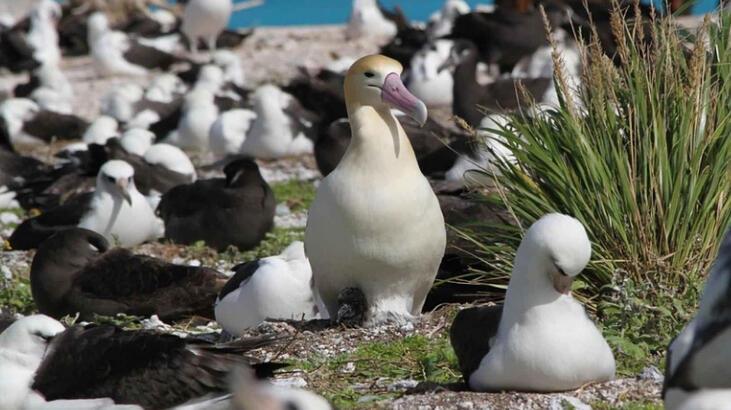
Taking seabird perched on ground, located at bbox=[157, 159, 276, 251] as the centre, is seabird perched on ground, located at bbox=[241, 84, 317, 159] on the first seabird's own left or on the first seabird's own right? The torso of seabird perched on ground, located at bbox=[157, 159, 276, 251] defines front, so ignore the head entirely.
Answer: on the first seabird's own left

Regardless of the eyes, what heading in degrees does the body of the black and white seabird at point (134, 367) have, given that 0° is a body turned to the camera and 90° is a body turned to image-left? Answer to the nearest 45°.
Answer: approximately 90°

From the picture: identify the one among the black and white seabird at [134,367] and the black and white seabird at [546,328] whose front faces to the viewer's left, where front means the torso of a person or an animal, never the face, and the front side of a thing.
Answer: the black and white seabird at [134,367]

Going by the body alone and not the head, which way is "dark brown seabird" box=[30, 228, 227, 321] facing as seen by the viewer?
to the viewer's left

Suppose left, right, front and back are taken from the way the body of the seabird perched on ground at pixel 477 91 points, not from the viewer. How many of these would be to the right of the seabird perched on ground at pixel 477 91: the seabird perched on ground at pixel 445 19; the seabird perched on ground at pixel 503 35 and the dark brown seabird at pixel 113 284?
2

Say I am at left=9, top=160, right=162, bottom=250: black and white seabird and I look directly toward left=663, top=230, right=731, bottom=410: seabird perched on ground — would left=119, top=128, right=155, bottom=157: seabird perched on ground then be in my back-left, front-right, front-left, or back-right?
back-left

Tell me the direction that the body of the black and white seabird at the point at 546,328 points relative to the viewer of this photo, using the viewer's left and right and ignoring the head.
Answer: facing the viewer and to the right of the viewer

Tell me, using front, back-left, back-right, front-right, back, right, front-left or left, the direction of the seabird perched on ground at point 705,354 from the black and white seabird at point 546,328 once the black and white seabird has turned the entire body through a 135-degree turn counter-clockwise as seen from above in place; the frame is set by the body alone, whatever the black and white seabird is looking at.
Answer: back-right

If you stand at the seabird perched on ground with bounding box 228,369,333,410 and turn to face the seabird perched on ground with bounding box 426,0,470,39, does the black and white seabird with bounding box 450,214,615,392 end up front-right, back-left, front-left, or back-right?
front-right

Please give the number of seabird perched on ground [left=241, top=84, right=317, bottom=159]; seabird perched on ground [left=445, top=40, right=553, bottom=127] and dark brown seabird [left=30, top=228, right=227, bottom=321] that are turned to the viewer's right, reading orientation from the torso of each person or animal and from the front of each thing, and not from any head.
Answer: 0

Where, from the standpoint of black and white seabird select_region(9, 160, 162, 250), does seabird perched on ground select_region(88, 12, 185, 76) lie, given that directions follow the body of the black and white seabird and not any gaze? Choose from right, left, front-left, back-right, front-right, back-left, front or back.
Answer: back-left

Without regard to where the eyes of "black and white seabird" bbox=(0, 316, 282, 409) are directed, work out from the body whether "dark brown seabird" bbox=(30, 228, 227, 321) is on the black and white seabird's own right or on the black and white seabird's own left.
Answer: on the black and white seabird's own right

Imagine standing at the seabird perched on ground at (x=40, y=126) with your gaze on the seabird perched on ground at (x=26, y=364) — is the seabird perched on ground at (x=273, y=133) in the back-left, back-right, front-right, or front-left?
front-left
